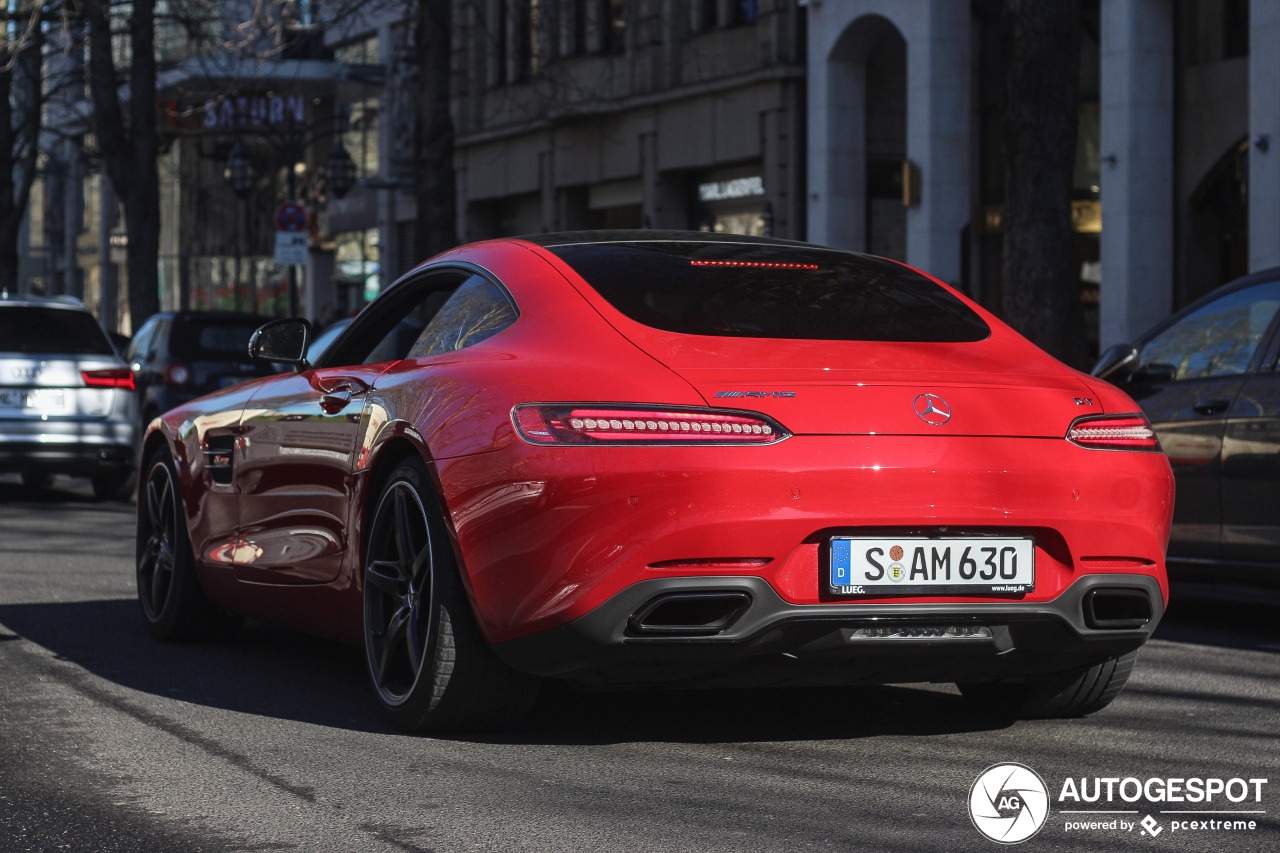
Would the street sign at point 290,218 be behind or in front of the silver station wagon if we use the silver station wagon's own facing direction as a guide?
in front

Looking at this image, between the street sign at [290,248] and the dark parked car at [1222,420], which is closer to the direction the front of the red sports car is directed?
the street sign

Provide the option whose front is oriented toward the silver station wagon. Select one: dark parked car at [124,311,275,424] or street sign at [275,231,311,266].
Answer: the street sign

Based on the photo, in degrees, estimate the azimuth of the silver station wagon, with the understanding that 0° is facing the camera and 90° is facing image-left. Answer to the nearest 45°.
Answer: approximately 180°

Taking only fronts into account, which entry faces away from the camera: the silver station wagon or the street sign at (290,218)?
the silver station wagon

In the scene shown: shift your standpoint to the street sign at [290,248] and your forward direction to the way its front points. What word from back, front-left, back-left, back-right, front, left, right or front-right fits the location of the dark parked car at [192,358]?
front

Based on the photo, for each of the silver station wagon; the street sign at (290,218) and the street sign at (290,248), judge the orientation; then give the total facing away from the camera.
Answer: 1

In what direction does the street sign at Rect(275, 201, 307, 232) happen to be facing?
toward the camera

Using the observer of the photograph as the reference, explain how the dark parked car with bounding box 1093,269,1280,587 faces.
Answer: facing away from the viewer and to the left of the viewer

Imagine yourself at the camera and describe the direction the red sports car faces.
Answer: facing away from the viewer and to the left of the viewer

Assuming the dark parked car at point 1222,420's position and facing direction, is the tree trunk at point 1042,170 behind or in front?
in front

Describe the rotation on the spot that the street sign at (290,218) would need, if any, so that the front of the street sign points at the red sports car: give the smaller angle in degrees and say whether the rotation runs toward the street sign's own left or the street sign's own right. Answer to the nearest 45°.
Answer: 0° — it already faces it

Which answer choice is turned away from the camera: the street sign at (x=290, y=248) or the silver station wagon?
the silver station wagon
